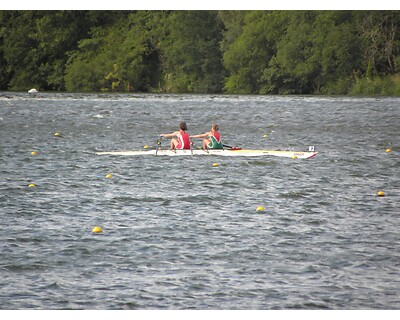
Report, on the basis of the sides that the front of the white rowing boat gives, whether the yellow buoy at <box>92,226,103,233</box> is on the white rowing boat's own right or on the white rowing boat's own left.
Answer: on the white rowing boat's own right

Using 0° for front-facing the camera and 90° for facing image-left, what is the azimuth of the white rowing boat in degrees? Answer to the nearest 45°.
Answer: approximately 270°
